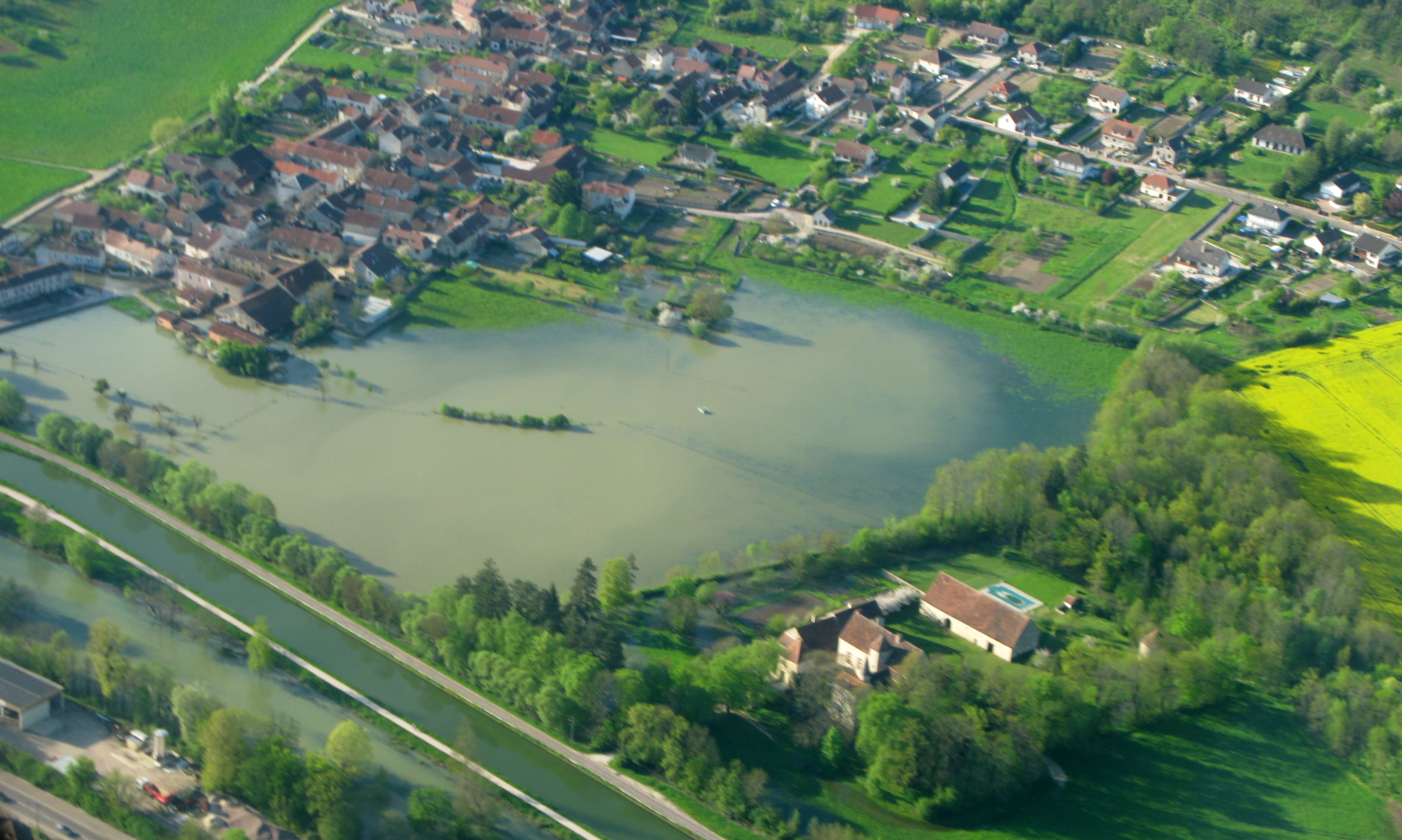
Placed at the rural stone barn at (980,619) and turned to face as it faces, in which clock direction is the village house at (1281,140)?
the village house at (1281,140) is roughly at 5 o'clock from the rural stone barn at (980,619).

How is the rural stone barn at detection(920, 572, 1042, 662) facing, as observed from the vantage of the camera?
facing the viewer and to the left of the viewer

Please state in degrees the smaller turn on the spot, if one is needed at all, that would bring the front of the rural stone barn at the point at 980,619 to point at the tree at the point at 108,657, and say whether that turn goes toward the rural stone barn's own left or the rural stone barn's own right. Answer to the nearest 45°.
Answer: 0° — it already faces it

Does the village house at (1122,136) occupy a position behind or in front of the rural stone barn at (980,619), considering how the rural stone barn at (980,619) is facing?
behind

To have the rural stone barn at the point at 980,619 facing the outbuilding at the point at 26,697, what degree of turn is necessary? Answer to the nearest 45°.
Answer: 0° — it already faces it

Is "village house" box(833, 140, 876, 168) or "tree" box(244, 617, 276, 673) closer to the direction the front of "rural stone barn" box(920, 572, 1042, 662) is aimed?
the tree

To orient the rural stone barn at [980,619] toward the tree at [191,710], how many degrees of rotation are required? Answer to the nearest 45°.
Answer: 0° — it already faces it

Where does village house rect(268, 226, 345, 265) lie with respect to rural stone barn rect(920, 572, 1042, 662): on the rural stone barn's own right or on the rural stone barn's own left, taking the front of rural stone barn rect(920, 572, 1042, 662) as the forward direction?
on the rural stone barn's own right

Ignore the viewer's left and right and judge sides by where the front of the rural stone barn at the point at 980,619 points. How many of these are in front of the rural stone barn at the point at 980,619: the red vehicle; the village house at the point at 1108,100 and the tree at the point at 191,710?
2

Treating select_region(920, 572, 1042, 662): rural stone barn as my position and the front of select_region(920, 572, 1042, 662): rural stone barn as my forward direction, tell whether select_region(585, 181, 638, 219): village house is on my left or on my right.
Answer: on my right

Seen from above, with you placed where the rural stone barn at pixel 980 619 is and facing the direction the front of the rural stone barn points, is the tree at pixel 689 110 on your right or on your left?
on your right

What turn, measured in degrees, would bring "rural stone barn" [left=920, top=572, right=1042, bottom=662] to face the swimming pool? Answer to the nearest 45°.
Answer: approximately 135° to its right
